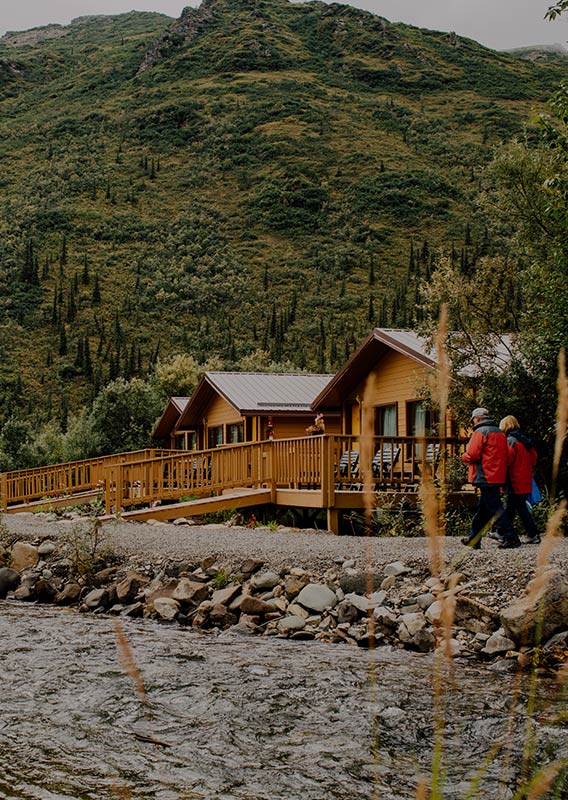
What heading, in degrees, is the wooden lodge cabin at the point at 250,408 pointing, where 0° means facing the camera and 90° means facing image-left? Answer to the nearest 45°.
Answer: approximately 45°

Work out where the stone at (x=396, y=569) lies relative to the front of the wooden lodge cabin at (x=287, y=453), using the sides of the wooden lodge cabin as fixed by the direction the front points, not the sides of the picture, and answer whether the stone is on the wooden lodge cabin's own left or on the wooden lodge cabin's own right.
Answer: on the wooden lodge cabin's own left

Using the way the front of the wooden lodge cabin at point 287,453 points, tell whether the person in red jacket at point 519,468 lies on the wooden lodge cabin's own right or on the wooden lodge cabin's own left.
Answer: on the wooden lodge cabin's own left

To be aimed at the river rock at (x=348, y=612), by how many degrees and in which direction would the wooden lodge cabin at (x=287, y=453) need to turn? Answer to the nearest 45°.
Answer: approximately 45° to its left

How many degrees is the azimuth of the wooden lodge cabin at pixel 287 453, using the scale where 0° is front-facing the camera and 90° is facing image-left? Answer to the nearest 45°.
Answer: approximately 45°

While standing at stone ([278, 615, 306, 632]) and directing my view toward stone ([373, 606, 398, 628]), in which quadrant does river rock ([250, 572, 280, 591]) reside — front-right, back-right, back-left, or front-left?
back-left

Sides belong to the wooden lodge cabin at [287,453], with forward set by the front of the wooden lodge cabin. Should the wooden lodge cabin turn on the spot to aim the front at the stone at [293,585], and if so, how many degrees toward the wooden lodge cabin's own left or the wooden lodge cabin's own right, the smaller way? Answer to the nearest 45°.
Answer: approximately 45° to the wooden lodge cabin's own left
